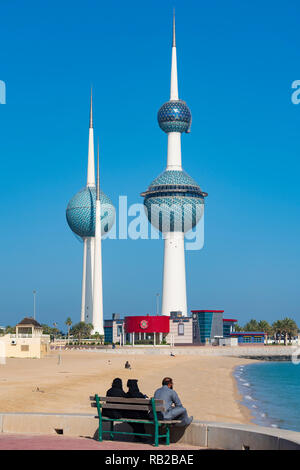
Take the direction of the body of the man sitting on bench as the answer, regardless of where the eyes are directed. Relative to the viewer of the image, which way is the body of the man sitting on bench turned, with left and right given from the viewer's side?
facing away from the viewer and to the right of the viewer

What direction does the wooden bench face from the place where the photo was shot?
facing away from the viewer and to the right of the viewer
